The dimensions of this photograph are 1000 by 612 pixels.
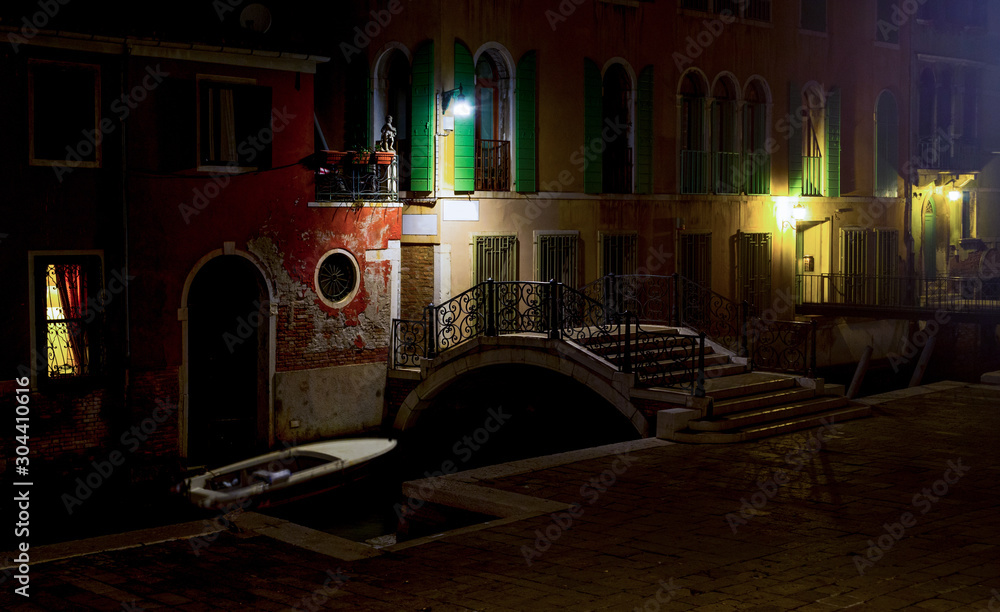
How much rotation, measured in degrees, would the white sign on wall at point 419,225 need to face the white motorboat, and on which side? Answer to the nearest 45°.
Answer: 0° — it already faces it

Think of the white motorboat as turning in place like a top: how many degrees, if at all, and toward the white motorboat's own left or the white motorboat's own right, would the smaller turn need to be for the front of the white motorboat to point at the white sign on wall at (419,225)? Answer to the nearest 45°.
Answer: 0° — it already faces it

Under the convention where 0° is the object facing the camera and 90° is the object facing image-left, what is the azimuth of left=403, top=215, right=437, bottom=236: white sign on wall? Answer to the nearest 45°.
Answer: approximately 0°

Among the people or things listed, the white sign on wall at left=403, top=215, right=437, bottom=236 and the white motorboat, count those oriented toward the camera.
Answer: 1

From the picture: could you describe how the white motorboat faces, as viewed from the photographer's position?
facing away from the viewer and to the right of the viewer

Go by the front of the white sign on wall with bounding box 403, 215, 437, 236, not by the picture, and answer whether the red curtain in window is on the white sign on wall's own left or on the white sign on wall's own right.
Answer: on the white sign on wall's own right
